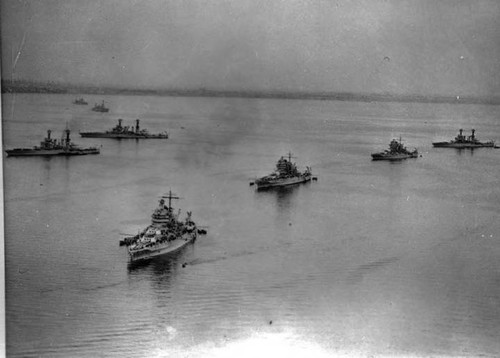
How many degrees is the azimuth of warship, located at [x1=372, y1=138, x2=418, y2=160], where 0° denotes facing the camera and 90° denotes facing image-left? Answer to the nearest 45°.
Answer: approximately 45°

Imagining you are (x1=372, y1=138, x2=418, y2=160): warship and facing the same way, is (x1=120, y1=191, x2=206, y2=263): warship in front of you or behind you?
in front

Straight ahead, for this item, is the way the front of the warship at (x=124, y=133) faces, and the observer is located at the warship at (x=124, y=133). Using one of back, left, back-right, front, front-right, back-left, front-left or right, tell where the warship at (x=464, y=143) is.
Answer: back

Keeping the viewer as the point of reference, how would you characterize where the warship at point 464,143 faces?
facing to the left of the viewer

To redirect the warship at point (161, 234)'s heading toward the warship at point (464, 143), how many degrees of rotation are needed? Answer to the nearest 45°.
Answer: approximately 135° to its left

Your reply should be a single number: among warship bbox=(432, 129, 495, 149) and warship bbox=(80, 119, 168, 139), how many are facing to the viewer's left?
2

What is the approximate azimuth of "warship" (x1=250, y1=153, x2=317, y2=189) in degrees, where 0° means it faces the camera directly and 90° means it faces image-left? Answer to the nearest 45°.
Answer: approximately 45°

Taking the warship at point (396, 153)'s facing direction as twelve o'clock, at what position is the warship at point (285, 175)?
the warship at point (285, 175) is roughly at 11 o'clock from the warship at point (396, 153).

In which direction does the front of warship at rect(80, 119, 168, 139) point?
to the viewer's left

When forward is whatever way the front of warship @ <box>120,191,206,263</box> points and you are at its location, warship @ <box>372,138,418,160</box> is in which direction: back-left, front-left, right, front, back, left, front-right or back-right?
back-left
